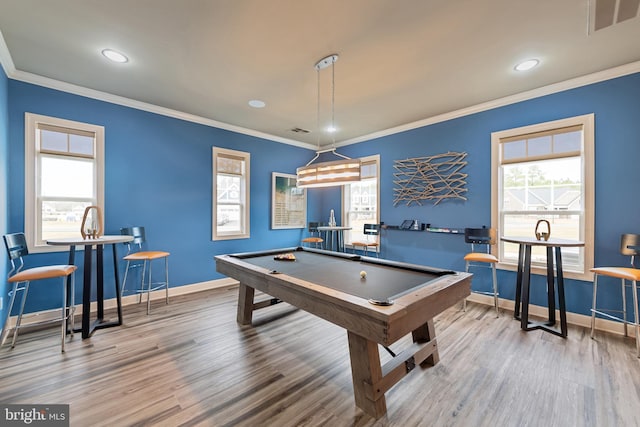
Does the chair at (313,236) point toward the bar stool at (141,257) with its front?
no

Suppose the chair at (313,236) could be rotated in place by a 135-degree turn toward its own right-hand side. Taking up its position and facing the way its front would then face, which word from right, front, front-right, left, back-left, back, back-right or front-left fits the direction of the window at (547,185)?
back

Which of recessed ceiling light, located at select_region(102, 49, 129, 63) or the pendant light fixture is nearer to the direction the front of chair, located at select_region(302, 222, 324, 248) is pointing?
the pendant light fixture

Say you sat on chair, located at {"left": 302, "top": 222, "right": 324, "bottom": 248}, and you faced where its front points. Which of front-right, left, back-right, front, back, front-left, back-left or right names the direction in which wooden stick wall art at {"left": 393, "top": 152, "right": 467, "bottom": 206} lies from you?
front-left
